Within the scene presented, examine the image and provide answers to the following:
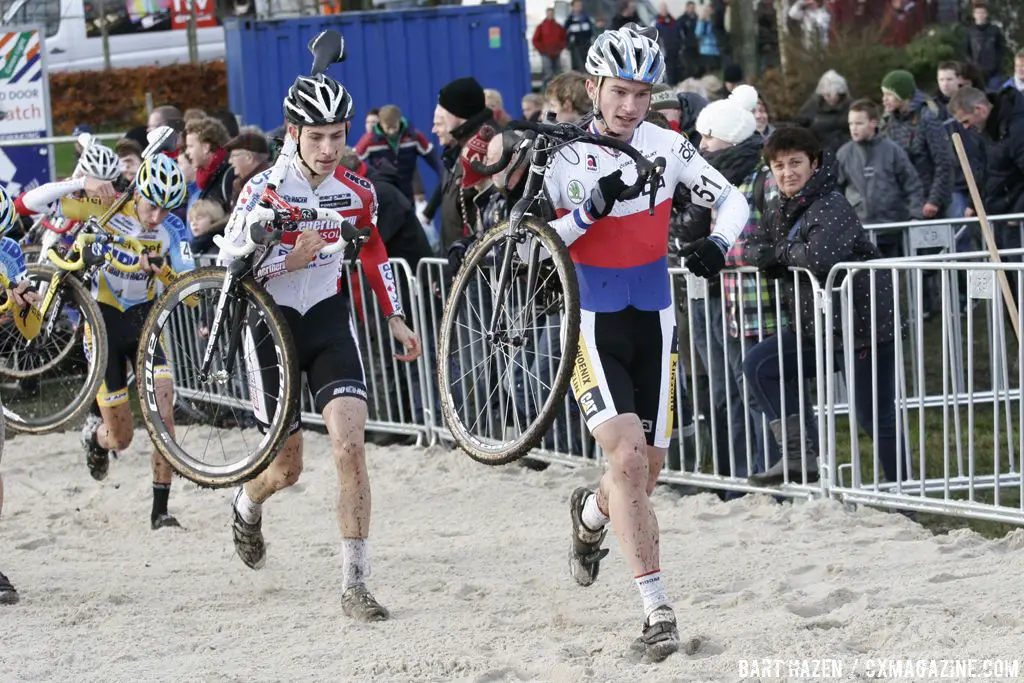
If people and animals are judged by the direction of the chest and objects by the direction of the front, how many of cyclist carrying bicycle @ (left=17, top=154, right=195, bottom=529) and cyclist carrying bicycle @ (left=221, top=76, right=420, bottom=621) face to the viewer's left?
0

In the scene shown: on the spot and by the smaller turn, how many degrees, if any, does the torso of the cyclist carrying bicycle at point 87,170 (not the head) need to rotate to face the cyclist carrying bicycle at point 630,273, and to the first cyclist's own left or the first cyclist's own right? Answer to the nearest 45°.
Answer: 0° — they already face them

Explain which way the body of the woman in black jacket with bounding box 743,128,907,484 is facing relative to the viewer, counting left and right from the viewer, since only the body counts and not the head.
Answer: facing the viewer and to the left of the viewer

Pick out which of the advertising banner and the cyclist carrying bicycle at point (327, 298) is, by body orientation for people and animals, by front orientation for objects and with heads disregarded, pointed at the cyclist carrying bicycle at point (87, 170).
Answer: the advertising banner

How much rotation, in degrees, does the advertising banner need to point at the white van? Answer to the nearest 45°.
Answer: approximately 180°

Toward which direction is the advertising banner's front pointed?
toward the camera

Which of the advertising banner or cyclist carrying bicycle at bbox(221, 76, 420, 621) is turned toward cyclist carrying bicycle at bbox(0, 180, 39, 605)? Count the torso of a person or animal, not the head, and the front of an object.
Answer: the advertising banner

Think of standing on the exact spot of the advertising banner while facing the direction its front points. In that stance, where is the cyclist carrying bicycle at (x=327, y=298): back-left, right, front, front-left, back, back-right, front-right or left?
front

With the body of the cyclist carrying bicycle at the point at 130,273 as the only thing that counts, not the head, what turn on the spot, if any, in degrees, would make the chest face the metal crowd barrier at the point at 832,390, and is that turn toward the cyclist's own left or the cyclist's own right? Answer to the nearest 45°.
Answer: approximately 45° to the cyclist's own left

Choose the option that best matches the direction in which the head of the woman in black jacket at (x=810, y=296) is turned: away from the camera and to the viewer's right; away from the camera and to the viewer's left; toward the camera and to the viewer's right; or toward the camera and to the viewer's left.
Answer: toward the camera and to the viewer's left

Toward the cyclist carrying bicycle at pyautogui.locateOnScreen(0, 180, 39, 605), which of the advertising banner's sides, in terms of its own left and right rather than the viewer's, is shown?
front

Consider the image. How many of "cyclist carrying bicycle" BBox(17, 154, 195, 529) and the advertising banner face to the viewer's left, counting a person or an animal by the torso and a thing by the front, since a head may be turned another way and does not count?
0

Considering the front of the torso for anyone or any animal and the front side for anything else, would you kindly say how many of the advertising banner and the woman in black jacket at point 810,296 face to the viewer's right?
0

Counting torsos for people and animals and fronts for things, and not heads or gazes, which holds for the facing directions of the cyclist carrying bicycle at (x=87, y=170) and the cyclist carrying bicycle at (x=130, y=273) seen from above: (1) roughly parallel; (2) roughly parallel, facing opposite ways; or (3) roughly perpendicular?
roughly parallel

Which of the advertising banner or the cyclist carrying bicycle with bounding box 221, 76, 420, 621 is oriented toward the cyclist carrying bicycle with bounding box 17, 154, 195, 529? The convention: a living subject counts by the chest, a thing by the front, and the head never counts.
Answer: the advertising banner
